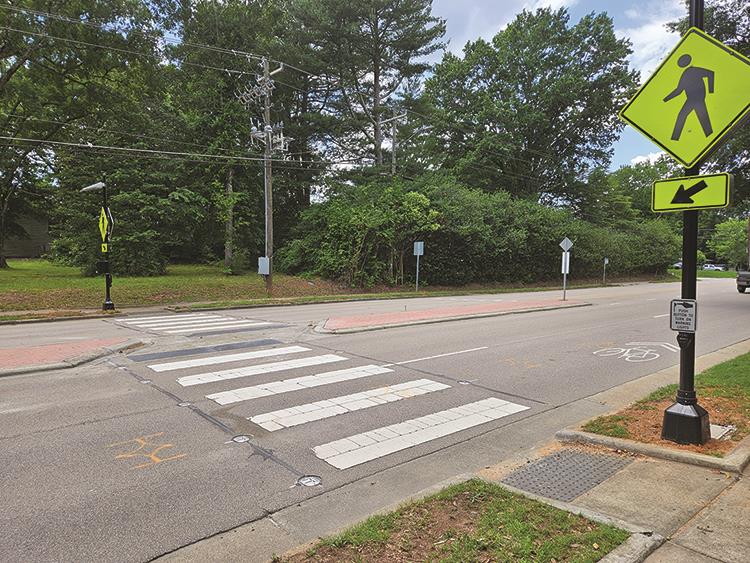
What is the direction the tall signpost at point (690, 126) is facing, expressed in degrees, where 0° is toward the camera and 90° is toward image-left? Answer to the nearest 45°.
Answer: approximately 0°

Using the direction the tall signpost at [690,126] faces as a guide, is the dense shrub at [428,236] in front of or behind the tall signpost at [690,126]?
behind
